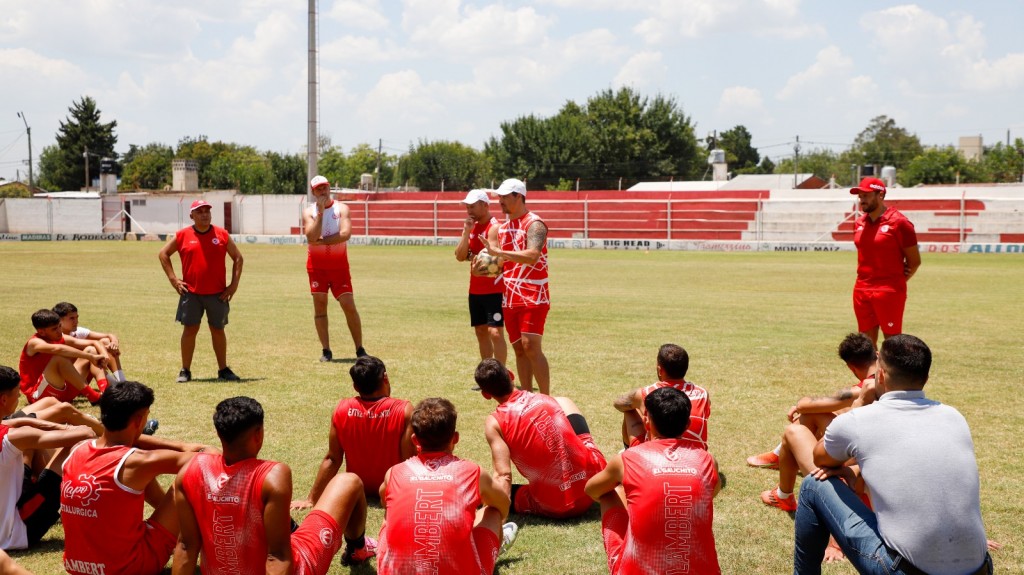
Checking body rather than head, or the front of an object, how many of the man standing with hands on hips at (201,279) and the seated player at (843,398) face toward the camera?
1

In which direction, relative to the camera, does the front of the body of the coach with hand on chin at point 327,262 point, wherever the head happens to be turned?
toward the camera

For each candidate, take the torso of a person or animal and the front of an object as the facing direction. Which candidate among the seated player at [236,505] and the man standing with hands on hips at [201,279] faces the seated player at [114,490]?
the man standing with hands on hips

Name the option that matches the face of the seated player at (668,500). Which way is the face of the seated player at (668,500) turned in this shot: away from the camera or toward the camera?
away from the camera

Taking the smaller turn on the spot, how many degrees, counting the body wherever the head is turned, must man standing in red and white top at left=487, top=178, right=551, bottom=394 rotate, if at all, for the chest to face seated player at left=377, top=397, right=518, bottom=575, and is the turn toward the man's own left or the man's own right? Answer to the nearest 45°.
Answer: approximately 45° to the man's own left

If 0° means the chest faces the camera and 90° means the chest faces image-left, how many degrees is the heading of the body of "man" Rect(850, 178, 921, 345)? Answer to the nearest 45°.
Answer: approximately 45°

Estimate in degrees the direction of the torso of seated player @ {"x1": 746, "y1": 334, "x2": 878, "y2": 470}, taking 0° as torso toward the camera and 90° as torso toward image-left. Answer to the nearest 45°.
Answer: approximately 90°

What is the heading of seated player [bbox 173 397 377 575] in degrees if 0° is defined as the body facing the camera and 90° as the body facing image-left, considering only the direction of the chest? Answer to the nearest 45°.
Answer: approximately 225°

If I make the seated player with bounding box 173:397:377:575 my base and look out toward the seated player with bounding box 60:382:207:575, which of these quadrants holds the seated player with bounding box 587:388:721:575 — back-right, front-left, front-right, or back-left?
back-right

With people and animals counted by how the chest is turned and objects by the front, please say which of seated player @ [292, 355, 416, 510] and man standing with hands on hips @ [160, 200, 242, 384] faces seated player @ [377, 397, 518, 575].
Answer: the man standing with hands on hips

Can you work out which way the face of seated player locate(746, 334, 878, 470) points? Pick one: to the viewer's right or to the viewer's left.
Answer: to the viewer's left

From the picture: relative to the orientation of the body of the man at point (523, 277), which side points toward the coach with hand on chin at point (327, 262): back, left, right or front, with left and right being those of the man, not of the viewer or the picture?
right

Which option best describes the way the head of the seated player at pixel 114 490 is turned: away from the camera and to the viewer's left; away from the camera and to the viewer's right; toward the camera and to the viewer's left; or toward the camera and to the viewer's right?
away from the camera and to the viewer's right

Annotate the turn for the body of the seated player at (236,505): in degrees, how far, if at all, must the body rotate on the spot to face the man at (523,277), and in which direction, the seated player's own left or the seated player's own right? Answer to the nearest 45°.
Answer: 0° — they already face them

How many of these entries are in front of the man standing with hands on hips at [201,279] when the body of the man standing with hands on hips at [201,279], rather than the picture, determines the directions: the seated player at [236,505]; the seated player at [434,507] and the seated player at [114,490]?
3

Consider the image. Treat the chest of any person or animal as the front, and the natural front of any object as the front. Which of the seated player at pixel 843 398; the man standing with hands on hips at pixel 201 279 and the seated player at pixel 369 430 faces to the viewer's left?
the seated player at pixel 843 398
